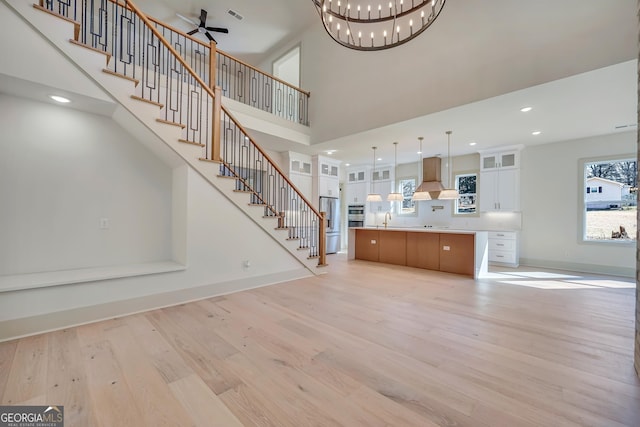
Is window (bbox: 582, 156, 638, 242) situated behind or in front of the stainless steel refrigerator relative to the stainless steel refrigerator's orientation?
in front

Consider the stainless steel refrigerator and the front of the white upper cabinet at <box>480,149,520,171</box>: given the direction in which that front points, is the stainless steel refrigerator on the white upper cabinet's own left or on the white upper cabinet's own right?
on the white upper cabinet's own right

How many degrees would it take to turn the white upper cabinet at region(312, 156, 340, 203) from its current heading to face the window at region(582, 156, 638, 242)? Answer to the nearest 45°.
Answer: approximately 45° to its left

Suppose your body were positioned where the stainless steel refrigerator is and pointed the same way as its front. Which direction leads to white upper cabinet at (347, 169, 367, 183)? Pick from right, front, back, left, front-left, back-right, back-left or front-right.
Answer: left

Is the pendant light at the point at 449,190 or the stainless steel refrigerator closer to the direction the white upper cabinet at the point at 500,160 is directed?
the pendant light

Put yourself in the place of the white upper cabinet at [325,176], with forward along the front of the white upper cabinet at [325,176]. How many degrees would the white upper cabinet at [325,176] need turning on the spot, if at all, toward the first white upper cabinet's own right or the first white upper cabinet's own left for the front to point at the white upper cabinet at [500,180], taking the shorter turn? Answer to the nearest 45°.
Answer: approximately 45° to the first white upper cabinet's own left

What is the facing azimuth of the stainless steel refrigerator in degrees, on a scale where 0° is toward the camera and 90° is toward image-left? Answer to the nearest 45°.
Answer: approximately 315°

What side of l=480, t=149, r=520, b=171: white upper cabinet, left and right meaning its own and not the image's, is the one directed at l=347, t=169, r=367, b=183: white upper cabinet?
right
